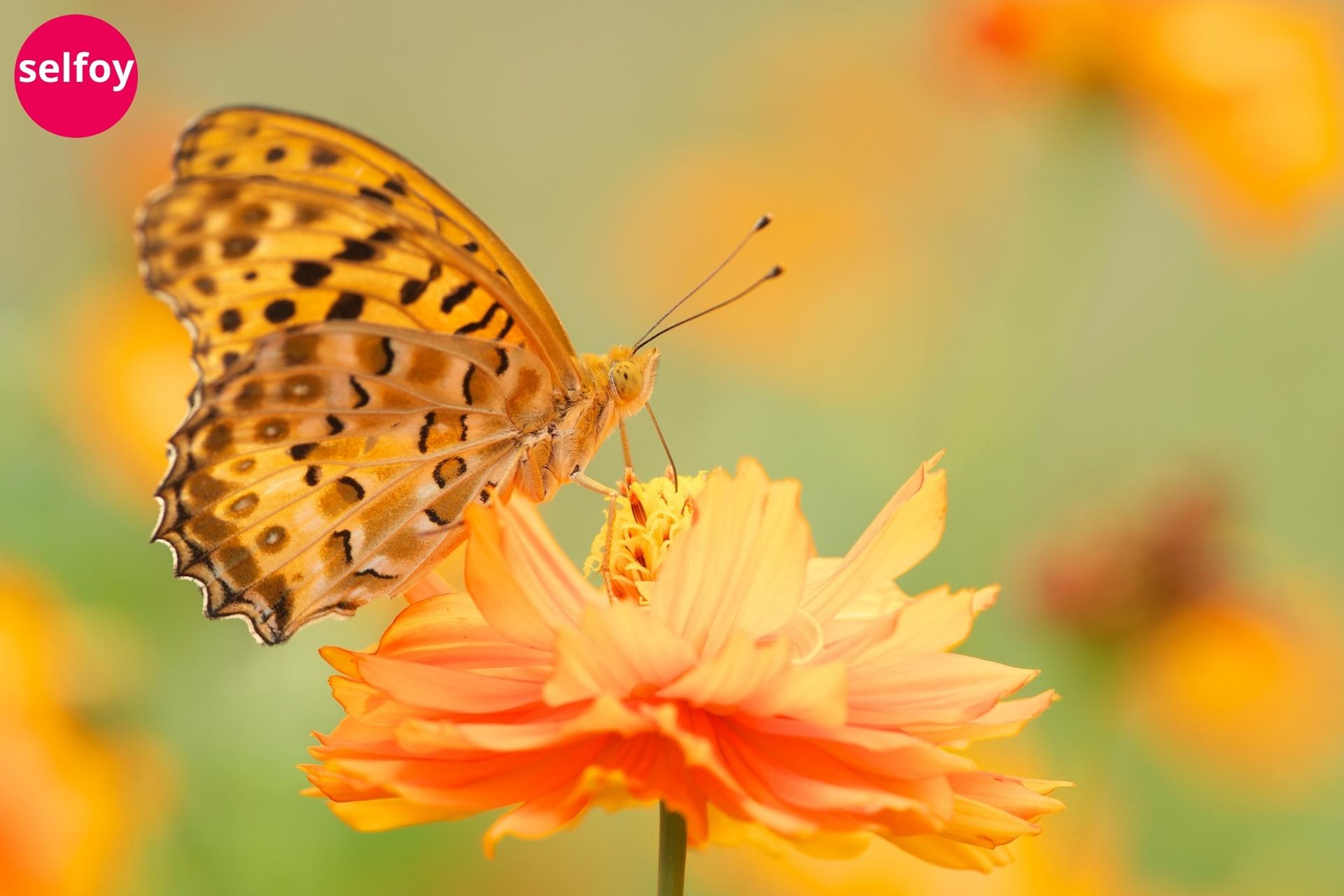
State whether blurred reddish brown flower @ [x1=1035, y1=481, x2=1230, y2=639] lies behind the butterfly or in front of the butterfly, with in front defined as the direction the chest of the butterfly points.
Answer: in front

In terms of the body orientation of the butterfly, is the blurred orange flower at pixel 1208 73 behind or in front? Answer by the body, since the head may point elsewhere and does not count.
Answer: in front

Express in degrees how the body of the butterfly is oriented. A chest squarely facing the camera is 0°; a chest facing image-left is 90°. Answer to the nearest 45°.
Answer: approximately 270°
